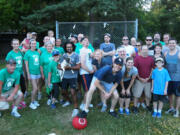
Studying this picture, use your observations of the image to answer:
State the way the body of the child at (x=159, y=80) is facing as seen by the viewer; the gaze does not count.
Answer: toward the camera

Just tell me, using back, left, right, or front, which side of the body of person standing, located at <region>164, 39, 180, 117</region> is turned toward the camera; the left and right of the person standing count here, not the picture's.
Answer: front

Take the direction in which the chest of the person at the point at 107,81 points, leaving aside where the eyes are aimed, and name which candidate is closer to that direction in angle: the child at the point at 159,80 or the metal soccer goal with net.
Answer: the child

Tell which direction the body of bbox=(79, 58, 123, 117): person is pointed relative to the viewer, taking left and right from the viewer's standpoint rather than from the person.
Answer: facing the viewer and to the right of the viewer

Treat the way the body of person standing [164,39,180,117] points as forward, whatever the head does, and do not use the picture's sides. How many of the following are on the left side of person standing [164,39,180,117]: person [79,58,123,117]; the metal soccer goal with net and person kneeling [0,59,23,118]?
0

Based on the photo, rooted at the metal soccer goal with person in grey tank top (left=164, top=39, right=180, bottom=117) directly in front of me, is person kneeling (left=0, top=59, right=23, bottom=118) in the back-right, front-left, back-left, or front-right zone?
front-right

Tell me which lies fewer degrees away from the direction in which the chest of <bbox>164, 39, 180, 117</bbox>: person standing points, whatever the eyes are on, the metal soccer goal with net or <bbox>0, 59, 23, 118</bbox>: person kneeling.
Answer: the person kneeling

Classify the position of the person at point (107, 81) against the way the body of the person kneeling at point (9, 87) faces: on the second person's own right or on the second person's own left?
on the second person's own left

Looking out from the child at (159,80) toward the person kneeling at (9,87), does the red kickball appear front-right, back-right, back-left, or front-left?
front-left

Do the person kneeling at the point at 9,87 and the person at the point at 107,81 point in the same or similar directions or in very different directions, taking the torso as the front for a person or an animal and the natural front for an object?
same or similar directions

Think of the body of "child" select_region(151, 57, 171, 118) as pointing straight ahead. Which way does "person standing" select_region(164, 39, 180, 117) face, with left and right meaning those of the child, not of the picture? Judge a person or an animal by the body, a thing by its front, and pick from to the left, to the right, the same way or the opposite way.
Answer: the same way

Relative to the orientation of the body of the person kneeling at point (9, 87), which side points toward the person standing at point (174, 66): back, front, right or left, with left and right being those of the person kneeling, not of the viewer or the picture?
left

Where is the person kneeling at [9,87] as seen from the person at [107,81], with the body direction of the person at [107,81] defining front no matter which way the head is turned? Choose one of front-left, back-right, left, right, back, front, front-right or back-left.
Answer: back-right

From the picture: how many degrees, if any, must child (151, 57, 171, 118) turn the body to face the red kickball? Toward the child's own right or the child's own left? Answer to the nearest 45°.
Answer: approximately 45° to the child's own right

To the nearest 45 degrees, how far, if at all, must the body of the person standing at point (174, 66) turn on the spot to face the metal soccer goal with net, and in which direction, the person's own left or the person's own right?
approximately 135° to the person's own right

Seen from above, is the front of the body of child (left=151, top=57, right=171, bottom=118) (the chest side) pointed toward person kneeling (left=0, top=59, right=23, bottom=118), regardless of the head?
no
